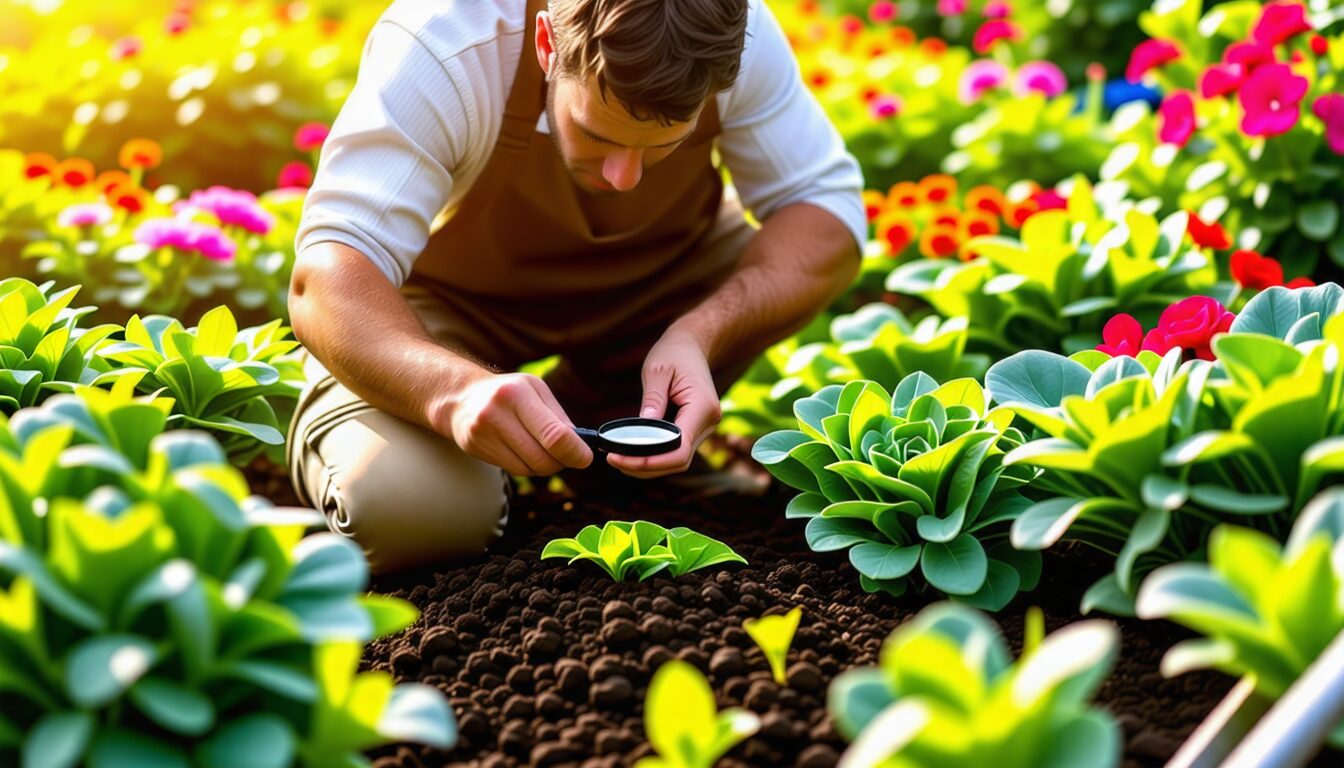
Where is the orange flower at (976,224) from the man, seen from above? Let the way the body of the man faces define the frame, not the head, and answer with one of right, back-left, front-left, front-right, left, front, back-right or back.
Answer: back-left

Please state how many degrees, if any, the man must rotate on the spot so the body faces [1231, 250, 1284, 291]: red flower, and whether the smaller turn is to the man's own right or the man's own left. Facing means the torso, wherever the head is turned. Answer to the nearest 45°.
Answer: approximately 90° to the man's own left

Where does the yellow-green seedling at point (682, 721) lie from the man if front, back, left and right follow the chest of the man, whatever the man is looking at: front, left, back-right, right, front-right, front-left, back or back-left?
front

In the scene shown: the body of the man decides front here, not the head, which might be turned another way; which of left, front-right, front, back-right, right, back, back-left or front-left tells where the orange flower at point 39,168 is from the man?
back-right

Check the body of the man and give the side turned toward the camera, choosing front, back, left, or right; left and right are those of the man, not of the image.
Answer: front

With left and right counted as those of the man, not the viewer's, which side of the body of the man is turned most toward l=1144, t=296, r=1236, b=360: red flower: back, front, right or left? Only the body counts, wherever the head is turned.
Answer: left

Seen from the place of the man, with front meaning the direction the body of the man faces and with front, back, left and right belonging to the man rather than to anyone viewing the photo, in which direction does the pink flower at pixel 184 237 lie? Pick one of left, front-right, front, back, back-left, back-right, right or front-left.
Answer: back-right

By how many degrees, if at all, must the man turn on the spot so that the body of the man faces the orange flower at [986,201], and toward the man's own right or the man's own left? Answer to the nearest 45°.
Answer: approximately 135° to the man's own left

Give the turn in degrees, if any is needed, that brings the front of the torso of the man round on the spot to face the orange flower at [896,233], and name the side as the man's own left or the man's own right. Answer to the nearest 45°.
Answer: approximately 135° to the man's own left

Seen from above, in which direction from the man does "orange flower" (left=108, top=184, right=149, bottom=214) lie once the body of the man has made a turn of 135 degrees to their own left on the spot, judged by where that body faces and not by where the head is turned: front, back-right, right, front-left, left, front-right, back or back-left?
left

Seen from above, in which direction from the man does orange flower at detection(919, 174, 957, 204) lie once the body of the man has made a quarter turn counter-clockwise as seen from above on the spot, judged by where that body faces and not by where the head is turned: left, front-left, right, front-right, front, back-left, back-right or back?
front-left

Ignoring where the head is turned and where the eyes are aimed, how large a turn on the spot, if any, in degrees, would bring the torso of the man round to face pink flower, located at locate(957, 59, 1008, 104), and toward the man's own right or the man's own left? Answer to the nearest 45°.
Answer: approximately 135° to the man's own left

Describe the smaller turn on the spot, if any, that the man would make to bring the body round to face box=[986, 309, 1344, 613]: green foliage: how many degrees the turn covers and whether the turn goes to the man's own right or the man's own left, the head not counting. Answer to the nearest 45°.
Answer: approximately 45° to the man's own left
